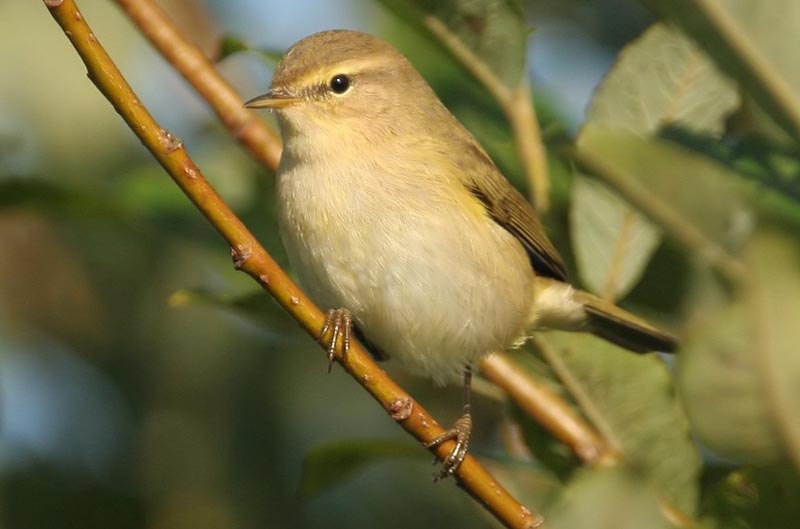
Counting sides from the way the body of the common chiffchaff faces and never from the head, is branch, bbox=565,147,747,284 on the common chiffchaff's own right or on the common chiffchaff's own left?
on the common chiffchaff's own left

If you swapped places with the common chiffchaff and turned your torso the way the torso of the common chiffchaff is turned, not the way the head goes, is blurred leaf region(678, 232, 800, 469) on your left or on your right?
on your left

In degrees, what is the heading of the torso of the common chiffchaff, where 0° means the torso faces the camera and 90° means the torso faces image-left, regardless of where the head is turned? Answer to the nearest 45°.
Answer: approximately 45°
